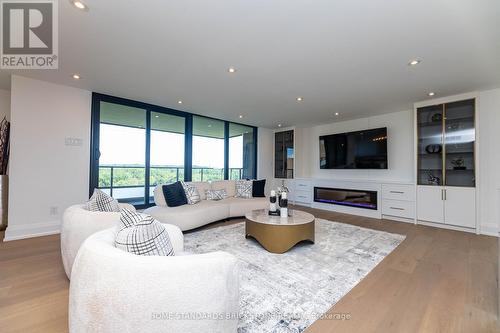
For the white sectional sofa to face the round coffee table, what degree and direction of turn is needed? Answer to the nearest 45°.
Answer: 0° — it already faces it

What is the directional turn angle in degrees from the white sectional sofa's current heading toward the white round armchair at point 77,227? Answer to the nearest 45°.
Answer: approximately 90° to its right

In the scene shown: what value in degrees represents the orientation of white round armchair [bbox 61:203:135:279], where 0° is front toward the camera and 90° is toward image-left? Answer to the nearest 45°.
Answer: approximately 225°

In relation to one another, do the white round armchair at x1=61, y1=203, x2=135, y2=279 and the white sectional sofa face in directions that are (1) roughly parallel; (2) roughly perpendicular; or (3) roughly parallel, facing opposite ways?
roughly perpendicular

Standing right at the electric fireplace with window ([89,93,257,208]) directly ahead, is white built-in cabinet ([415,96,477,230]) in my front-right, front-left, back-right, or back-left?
back-left

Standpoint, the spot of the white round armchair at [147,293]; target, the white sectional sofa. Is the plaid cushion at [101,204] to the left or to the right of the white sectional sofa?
left

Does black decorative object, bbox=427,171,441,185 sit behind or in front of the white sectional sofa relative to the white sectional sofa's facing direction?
in front

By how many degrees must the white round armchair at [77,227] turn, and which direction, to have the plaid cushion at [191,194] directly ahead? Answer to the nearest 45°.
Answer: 0° — it already faces it

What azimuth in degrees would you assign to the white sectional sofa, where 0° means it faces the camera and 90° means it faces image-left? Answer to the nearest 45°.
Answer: approximately 315°

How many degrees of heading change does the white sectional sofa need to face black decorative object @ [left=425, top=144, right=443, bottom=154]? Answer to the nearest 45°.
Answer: approximately 45° to its left

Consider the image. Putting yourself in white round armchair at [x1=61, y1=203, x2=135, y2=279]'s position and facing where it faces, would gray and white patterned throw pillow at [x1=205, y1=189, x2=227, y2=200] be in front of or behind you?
in front
